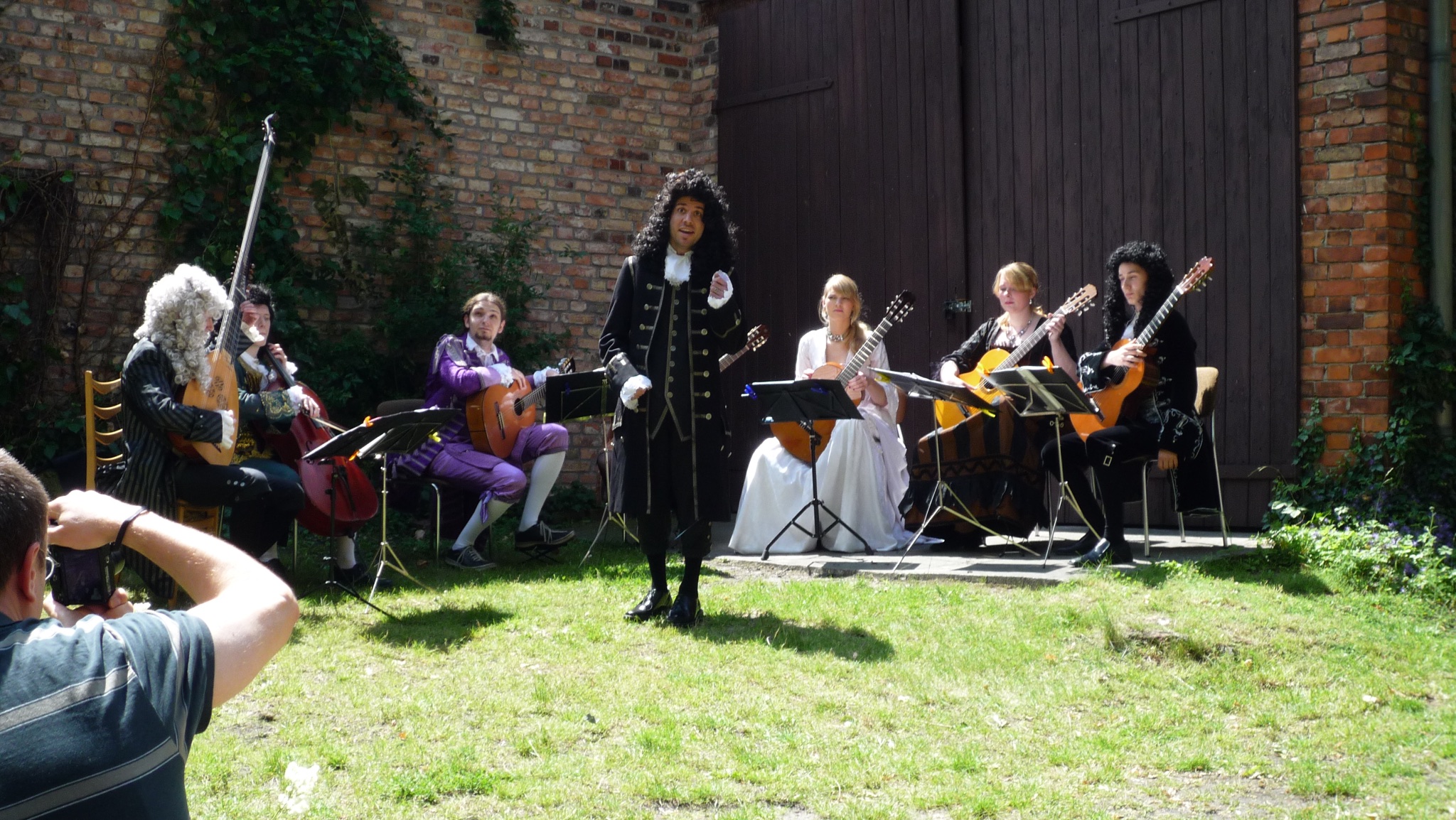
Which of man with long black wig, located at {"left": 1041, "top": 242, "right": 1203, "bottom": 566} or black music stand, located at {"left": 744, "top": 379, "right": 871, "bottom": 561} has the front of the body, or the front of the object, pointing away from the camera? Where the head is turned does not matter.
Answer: the black music stand

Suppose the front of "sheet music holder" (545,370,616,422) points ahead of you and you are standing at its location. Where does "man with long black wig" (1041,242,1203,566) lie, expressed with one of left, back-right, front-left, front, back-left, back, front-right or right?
back-right

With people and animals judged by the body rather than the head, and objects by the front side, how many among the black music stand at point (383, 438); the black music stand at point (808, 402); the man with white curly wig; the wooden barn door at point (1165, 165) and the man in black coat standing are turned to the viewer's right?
1

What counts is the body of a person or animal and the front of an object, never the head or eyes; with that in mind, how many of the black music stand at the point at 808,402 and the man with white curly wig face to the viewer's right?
1

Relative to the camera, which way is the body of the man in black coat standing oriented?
toward the camera

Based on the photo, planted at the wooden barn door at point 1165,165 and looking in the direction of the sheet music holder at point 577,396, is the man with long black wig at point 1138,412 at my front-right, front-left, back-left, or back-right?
front-left

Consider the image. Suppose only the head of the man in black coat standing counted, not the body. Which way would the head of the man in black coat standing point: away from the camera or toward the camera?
toward the camera

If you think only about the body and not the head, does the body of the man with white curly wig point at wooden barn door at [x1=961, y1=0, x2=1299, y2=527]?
yes

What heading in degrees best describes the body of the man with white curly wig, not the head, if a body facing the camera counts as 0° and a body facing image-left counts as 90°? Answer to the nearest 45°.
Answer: approximately 270°

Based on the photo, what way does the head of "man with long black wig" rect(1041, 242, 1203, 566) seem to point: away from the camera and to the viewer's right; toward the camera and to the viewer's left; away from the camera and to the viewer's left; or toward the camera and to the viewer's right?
toward the camera and to the viewer's left

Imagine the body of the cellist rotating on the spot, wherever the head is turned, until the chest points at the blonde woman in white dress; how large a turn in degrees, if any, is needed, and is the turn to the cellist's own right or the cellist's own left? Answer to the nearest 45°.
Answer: approximately 45° to the cellist's own left

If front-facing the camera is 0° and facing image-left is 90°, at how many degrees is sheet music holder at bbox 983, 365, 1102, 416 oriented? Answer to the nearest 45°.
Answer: approximately 225°

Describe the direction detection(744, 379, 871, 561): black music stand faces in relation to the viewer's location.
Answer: facing away from the viewer

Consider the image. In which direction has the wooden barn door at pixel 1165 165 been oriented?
toward the camera

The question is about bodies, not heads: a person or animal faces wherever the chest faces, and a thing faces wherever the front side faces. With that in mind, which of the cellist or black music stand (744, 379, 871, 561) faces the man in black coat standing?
the cellist

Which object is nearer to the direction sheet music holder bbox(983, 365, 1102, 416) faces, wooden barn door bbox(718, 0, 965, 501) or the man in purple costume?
the wooden barn door
